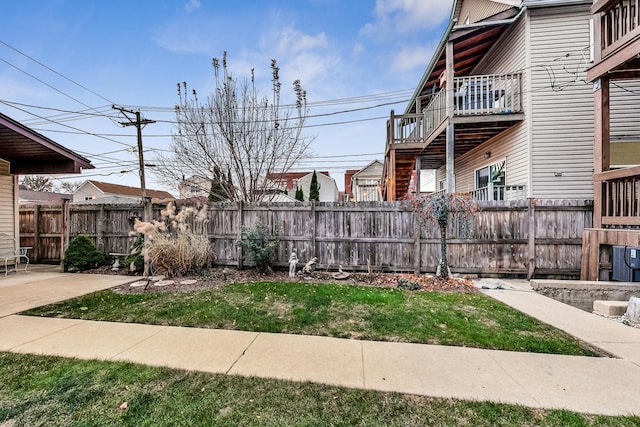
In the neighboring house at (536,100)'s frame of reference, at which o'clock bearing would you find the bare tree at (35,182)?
The bare tree is roughly at 12 o'clock from the neighboring house.

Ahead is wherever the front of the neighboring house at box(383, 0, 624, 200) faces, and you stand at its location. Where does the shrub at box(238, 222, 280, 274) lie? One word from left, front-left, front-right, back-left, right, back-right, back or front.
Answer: front-left

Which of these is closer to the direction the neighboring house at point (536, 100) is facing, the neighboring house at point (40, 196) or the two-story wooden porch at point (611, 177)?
the neighboring house

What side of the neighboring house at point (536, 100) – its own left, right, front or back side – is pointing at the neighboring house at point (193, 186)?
front

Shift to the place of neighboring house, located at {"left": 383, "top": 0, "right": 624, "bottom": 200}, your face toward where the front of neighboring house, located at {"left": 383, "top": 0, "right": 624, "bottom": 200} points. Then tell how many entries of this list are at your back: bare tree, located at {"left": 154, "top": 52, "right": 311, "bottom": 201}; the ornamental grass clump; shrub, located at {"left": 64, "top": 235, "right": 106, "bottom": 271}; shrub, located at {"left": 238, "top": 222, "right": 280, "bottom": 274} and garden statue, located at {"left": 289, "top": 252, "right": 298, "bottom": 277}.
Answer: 0

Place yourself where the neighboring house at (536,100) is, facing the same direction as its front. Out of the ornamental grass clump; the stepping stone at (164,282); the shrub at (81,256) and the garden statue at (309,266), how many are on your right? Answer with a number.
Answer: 0

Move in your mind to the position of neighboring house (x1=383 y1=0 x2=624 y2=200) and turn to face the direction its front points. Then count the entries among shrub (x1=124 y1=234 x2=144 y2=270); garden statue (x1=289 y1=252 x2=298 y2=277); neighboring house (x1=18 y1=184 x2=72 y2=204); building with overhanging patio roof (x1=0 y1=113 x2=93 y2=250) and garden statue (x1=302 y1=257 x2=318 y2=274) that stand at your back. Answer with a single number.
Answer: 0

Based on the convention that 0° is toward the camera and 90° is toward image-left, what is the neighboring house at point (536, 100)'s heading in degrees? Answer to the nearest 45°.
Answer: approximately 90°

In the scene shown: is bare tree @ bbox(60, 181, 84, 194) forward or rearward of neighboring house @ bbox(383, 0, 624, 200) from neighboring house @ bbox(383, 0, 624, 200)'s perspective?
forward

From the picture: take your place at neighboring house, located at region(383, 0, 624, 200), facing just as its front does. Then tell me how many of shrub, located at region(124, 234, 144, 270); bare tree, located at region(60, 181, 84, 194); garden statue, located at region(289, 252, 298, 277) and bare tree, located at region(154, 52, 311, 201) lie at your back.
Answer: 0

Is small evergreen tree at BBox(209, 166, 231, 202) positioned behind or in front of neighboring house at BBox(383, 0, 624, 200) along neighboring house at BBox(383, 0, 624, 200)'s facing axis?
in front
